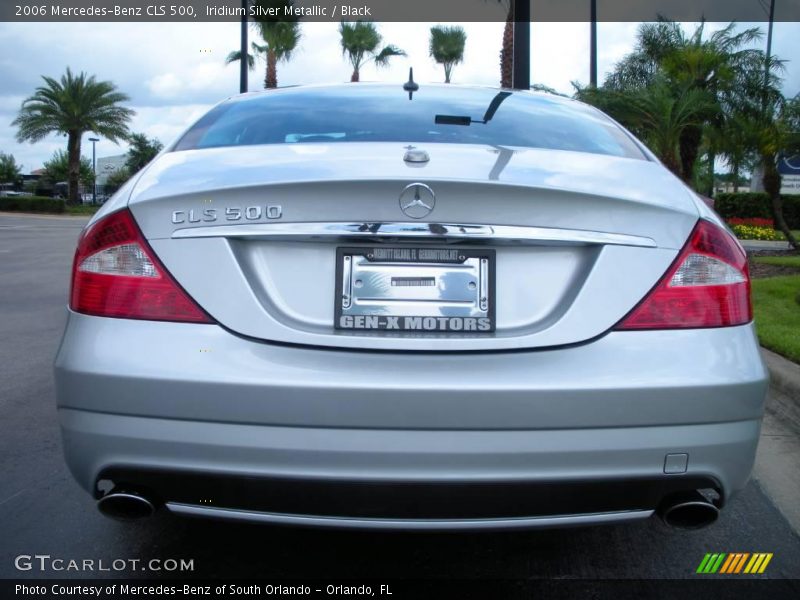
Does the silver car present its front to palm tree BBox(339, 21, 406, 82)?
yes

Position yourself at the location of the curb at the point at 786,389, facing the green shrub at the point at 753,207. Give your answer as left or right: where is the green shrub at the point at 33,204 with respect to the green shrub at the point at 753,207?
left

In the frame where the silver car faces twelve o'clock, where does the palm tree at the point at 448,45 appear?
The palm tree is roughly at 12 o'clock from the silver car.

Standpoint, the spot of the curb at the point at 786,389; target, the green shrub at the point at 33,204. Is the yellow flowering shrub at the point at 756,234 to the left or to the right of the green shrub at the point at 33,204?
right

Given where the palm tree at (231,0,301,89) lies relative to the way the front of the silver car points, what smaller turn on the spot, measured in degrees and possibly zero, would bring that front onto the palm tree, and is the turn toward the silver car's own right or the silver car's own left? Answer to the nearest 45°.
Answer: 0° — it already faces it

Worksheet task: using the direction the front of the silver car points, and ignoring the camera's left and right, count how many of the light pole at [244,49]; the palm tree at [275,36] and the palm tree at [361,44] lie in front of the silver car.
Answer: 3

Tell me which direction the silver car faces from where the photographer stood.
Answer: facing away from the viewer
